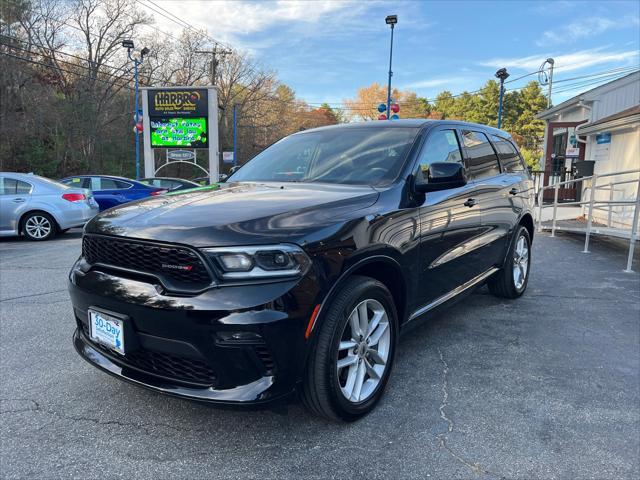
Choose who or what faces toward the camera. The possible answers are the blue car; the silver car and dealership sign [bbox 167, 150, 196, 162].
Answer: the dealership sign

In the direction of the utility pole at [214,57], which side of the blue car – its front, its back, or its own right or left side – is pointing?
right

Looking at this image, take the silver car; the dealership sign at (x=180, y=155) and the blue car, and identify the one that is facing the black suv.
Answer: the dealership sign

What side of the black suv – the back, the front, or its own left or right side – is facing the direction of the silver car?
right

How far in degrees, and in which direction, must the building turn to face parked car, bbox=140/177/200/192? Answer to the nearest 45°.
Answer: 0° — it already faces it

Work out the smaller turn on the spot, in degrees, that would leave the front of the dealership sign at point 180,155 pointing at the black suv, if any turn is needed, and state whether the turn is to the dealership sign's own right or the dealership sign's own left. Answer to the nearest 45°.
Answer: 0° — it already faces it

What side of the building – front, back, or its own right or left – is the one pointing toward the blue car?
front

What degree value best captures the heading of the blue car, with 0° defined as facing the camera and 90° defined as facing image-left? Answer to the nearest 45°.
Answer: approximately 90°

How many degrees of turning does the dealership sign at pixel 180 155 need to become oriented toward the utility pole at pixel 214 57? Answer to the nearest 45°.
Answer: approximately 180°

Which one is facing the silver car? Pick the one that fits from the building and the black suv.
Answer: the building

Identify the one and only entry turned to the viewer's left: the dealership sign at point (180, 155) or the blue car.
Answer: the blue car

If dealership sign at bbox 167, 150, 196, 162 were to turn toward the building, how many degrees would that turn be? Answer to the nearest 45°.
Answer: approximately 45° to its left

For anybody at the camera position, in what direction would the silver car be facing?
facing to the left of the viewer

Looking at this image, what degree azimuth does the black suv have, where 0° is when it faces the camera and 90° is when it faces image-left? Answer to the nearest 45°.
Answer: approximately 45°

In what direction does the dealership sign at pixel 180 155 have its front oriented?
toward the camera

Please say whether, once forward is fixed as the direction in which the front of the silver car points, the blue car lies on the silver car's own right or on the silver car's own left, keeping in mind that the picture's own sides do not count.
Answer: on the silver car's own right
